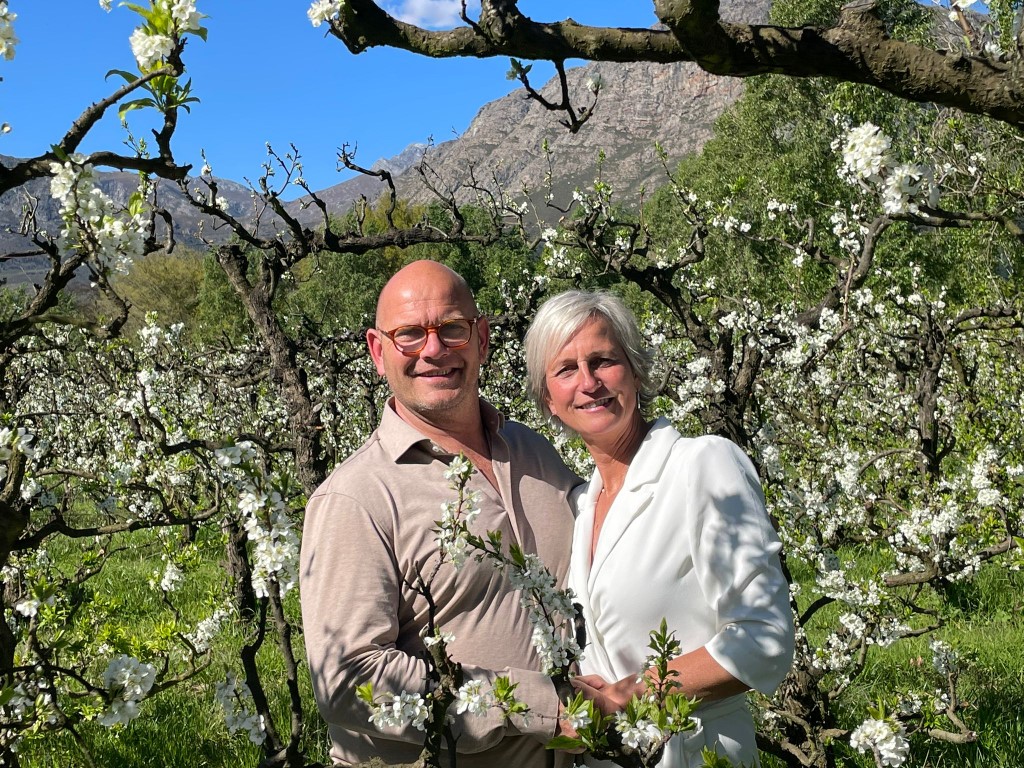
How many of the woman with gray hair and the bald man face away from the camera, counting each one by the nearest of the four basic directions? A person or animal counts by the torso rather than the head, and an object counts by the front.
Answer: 0

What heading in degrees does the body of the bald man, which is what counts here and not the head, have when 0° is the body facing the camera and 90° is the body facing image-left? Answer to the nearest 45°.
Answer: approximately 315°

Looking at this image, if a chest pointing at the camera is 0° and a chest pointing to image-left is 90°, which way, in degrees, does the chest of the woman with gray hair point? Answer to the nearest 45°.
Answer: approximately 45°
